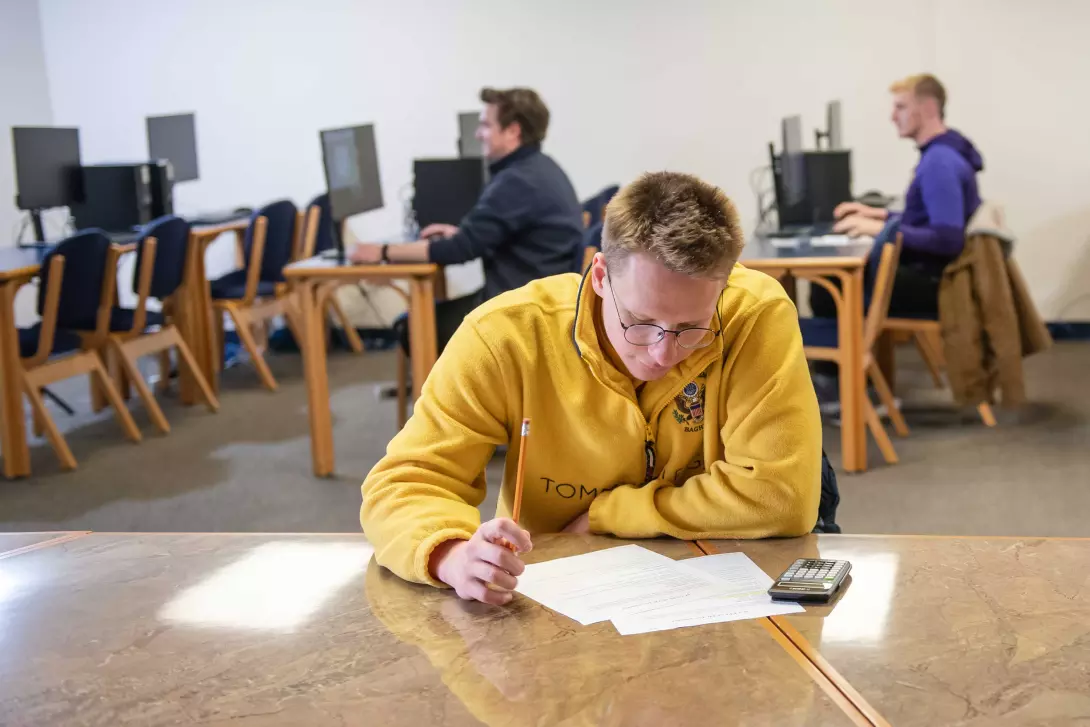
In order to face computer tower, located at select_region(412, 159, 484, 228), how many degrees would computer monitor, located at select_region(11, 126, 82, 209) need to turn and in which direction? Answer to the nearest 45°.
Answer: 0° — it already faces it

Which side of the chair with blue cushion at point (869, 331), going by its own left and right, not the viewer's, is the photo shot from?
left

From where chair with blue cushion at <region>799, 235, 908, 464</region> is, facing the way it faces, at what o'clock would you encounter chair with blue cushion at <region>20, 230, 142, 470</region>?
chair with blue cushion at <region>20, 230, 142, 470</region> is roughly at 12 o'clock from chair with blue cushion at <region>799, 235, 908, 464</region>.

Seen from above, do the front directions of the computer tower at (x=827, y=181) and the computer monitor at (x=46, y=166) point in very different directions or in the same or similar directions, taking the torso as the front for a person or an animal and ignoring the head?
same or similar directions

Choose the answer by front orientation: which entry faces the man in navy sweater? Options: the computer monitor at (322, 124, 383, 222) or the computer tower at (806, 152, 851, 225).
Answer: the computer monitor

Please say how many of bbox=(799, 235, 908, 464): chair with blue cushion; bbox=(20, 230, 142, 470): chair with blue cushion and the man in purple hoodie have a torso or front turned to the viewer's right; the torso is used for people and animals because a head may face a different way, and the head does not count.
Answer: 0

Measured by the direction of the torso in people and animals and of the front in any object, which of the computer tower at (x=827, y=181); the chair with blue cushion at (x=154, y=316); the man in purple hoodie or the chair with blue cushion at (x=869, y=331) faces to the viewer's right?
the computer tower

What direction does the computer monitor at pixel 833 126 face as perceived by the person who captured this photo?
facing to the right of the viewer

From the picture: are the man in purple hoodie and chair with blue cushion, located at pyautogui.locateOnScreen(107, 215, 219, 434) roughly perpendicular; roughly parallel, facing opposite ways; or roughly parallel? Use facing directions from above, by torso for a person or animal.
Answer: roughly parallel

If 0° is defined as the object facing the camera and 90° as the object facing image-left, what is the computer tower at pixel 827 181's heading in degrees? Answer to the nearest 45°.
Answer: approximately 270°

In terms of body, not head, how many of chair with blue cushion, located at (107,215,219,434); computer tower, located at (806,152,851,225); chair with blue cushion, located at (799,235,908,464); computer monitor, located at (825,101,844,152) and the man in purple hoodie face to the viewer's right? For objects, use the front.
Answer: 2

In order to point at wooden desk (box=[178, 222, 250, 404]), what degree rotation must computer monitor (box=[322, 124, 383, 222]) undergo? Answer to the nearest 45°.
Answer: approximately 180°

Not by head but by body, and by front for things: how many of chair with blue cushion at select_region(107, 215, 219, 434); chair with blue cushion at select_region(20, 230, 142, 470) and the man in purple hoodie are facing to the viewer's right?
0

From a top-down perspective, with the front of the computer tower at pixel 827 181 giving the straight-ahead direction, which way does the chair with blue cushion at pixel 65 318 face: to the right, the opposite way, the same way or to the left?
the opposite way

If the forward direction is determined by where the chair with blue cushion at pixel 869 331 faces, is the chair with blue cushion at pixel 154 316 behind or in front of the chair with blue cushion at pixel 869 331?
in front

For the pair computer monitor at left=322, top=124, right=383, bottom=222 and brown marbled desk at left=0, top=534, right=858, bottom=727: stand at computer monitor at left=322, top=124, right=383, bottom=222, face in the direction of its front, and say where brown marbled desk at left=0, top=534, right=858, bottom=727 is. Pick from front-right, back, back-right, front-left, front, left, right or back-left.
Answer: front-right

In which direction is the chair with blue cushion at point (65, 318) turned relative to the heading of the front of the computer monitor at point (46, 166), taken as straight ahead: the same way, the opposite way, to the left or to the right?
the opposite way

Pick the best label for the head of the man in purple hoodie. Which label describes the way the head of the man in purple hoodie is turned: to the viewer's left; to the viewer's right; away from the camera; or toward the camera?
to the viewer's left

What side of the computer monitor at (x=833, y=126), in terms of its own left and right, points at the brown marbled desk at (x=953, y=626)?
right
